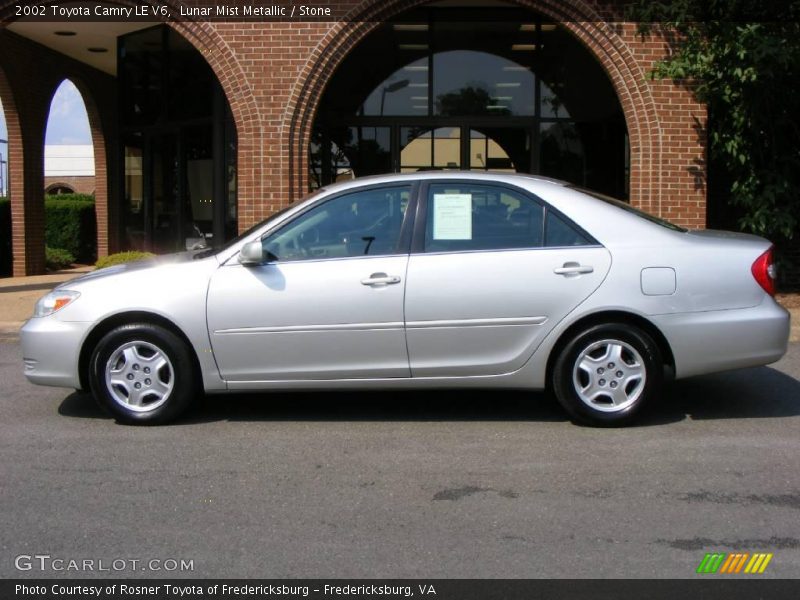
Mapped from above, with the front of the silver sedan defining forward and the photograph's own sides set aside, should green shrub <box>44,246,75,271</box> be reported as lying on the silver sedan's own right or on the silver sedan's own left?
on the silver sedan's own right

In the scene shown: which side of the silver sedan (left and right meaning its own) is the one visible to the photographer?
left

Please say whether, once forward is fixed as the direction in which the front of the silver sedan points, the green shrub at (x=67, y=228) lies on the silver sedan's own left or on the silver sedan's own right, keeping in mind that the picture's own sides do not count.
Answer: on the silver sedan's own right

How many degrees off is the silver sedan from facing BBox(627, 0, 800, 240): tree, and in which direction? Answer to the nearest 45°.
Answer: approximately 135° to its right

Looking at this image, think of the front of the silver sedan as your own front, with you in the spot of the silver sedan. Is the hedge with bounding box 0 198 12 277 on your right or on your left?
on your right

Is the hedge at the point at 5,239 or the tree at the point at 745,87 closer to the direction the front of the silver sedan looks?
the hedge
